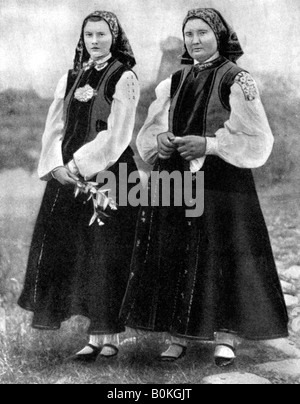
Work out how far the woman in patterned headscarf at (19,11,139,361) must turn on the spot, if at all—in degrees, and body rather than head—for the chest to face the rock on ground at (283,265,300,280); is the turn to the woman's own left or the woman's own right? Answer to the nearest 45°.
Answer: approximately 135° to the woman's own left

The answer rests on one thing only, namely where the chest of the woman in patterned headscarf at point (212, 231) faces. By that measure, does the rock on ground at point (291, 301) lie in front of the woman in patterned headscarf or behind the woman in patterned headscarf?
behind

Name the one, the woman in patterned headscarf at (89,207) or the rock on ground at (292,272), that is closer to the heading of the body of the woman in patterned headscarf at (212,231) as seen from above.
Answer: the woman in patterned headscarf

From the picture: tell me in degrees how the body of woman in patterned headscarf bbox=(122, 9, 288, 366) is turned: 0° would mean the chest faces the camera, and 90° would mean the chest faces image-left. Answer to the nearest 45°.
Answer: approximately 45°

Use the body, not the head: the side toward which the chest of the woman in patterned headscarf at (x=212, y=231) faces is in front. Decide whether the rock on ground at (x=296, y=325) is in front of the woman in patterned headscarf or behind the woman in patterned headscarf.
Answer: behind

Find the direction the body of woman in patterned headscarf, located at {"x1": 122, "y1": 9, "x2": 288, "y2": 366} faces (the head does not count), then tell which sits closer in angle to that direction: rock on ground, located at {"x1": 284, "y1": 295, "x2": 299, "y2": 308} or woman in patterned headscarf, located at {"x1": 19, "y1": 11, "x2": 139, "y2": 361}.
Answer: the woman in patterned headscarf

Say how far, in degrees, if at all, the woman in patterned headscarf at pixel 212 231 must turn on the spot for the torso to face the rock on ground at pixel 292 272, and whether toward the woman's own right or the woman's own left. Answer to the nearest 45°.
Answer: approximately 135° to the woman's own left
